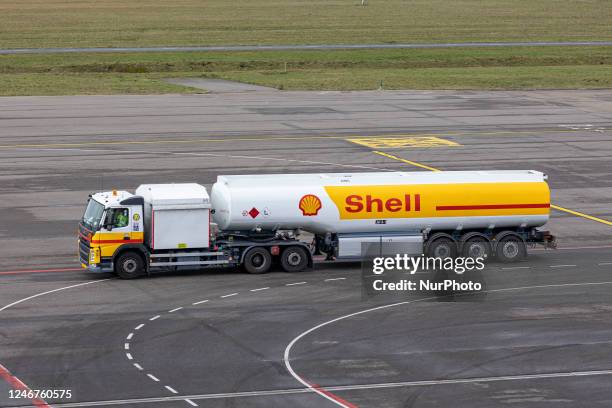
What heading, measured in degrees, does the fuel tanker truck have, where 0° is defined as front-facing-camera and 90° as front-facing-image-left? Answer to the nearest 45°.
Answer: approximately 90°
